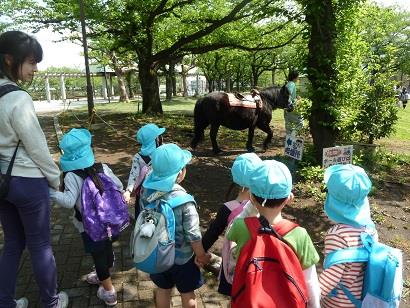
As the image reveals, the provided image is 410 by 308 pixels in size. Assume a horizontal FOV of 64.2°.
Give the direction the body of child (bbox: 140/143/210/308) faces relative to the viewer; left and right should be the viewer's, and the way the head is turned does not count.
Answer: facing away from the viewer and to the right of the viewer

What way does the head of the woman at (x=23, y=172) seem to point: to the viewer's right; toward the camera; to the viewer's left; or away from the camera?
to the viewer's right

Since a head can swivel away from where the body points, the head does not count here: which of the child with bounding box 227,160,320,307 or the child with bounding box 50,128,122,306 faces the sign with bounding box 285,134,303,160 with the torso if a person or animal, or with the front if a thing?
the child with bounding box 227,160,320,307

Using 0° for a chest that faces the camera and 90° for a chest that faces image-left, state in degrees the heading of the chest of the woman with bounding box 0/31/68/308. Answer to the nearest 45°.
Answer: approximately 225°

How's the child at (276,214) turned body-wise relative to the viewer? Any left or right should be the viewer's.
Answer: facing away from the viewer
